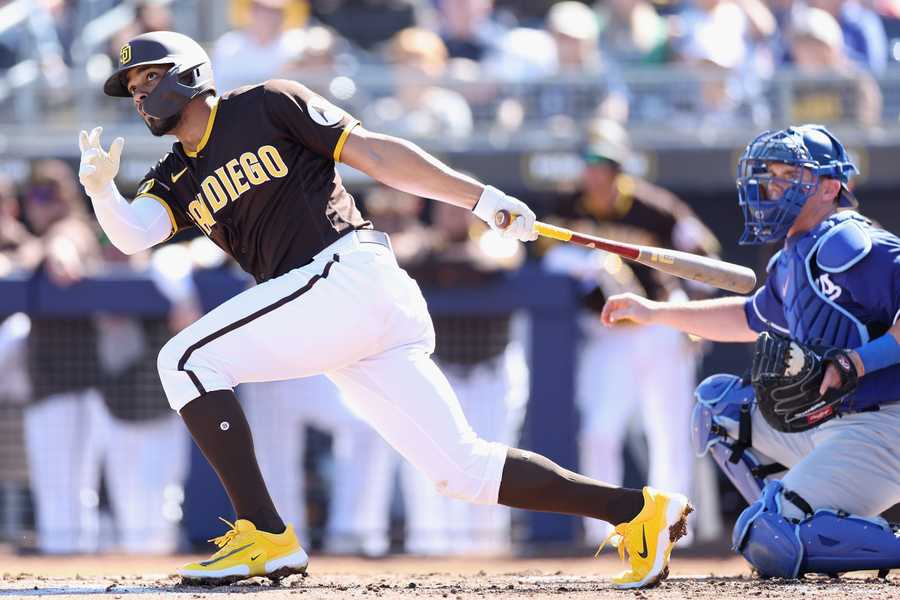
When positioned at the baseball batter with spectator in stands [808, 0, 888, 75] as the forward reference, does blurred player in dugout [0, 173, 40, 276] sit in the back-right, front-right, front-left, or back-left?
front-left

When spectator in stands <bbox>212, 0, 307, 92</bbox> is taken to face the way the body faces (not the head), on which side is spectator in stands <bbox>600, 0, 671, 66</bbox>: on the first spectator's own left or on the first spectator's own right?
on the first spectator's own left

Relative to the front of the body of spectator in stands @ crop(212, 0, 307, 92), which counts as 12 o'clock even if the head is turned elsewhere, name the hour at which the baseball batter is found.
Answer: The baseball batter is roughly at 12 o'clock from the spectator in stands.

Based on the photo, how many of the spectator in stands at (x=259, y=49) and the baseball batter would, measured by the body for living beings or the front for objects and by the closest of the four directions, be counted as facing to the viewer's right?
0

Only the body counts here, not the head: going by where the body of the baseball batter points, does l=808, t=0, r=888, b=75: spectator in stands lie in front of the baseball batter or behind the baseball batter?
behind

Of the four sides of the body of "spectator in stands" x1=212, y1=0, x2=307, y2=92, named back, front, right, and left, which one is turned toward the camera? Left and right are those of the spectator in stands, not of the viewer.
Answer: front

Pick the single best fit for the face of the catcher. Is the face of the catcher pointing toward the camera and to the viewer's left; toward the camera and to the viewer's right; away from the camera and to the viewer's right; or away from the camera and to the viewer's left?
toward the camera and to the viewer's left

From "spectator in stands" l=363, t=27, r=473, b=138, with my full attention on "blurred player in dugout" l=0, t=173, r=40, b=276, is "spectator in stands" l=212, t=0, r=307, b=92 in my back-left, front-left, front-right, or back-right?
front-right

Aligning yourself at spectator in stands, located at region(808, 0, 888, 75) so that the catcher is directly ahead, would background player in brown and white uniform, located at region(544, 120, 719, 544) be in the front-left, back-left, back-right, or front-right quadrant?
front-right

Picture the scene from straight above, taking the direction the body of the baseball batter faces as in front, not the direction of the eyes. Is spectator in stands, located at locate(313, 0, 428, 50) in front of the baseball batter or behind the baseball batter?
behind

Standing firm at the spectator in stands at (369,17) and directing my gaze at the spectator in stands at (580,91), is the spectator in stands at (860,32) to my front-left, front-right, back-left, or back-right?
front-left

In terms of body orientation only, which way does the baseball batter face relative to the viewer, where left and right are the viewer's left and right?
facing the viewer and to the left of the viewer

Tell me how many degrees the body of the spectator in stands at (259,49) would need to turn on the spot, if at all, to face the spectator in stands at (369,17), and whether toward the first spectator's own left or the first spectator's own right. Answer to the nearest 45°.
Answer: approximately 135° to the first spectator's own left

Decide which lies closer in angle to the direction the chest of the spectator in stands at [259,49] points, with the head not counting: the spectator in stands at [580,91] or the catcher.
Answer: the catcher

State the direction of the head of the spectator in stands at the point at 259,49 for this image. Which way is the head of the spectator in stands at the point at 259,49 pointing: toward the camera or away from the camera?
toward the camera
